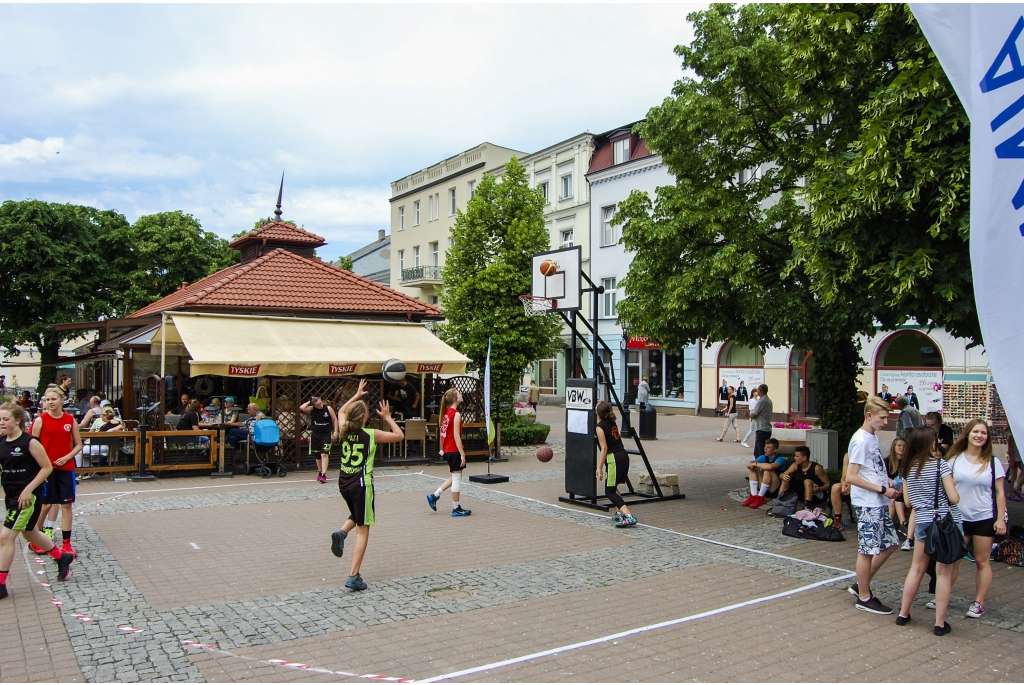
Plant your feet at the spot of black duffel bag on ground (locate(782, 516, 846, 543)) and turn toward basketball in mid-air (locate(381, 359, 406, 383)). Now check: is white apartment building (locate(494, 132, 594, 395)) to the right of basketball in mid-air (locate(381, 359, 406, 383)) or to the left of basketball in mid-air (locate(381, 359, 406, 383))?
right

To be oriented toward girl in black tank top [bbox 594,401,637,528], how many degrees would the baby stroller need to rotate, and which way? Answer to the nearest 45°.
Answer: approximately 45° to its left

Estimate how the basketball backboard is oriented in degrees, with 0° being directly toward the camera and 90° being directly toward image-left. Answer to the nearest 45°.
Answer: approximately 45°

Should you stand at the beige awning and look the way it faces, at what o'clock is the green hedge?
The green hedge is roughly at 8 o'clock from the beige awning.

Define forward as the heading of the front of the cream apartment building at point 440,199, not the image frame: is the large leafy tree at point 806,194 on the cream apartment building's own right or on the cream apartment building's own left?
on the cream apartment building's own left

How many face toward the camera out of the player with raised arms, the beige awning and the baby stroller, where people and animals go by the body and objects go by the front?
2

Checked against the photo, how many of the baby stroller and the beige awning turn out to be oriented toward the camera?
2

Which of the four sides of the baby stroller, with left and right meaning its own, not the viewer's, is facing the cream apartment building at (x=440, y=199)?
back

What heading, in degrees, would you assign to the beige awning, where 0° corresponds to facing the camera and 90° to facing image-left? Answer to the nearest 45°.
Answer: approximately 0°

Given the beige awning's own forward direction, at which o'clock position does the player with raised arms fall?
The player with raised arms is roughly at 12 o'clock from the beige awning.

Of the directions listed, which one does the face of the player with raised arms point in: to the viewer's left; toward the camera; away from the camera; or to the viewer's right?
away from the camera
